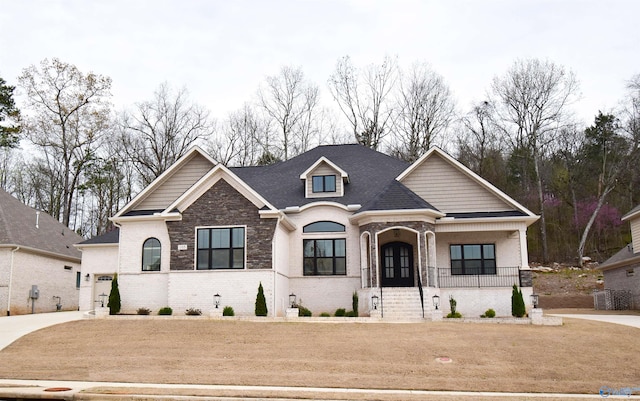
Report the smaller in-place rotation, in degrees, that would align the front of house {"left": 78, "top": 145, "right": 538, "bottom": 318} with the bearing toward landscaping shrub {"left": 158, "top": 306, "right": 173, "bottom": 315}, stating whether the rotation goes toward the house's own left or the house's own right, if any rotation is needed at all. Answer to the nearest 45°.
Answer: approximately 90° to the house's own right

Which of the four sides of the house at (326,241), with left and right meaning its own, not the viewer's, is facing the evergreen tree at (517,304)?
left

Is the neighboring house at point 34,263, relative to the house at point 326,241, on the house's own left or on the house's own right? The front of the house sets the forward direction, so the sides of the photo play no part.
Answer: on the house's own right

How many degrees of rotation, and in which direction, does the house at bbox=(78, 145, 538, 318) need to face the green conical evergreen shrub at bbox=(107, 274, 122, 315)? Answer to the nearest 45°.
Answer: approximately 90° to its right

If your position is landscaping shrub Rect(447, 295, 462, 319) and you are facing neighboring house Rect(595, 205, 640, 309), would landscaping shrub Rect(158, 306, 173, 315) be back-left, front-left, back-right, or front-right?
back-left

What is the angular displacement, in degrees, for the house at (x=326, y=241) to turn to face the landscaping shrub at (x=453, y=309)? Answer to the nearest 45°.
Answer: approximately 90° to its left

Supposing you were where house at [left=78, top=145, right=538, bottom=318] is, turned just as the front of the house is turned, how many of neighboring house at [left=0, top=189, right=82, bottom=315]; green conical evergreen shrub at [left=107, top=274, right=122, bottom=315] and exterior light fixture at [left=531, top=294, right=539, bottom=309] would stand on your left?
1

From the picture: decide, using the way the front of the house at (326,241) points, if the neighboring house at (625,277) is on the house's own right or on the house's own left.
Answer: on the house's own left

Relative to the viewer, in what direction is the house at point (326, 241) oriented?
toward the camera

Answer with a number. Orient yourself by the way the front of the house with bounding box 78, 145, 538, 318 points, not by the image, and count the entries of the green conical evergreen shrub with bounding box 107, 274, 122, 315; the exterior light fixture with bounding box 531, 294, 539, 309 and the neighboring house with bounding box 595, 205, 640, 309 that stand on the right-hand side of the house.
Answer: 1

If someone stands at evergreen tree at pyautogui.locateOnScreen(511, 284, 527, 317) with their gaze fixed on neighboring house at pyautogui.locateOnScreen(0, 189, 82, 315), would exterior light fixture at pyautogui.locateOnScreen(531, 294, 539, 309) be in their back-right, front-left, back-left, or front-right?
back-right

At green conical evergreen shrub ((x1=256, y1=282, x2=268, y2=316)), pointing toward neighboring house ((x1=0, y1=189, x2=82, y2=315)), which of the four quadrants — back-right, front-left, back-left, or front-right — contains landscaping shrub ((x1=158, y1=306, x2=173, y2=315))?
front-left

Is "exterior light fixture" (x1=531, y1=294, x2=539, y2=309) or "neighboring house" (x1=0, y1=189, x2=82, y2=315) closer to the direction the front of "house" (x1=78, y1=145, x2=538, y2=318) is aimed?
the exterior light fixture

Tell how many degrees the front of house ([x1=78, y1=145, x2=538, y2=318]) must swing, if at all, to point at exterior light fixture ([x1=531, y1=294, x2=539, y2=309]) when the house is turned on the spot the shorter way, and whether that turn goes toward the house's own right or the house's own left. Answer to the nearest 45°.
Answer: approximately 90° to the house's own left
